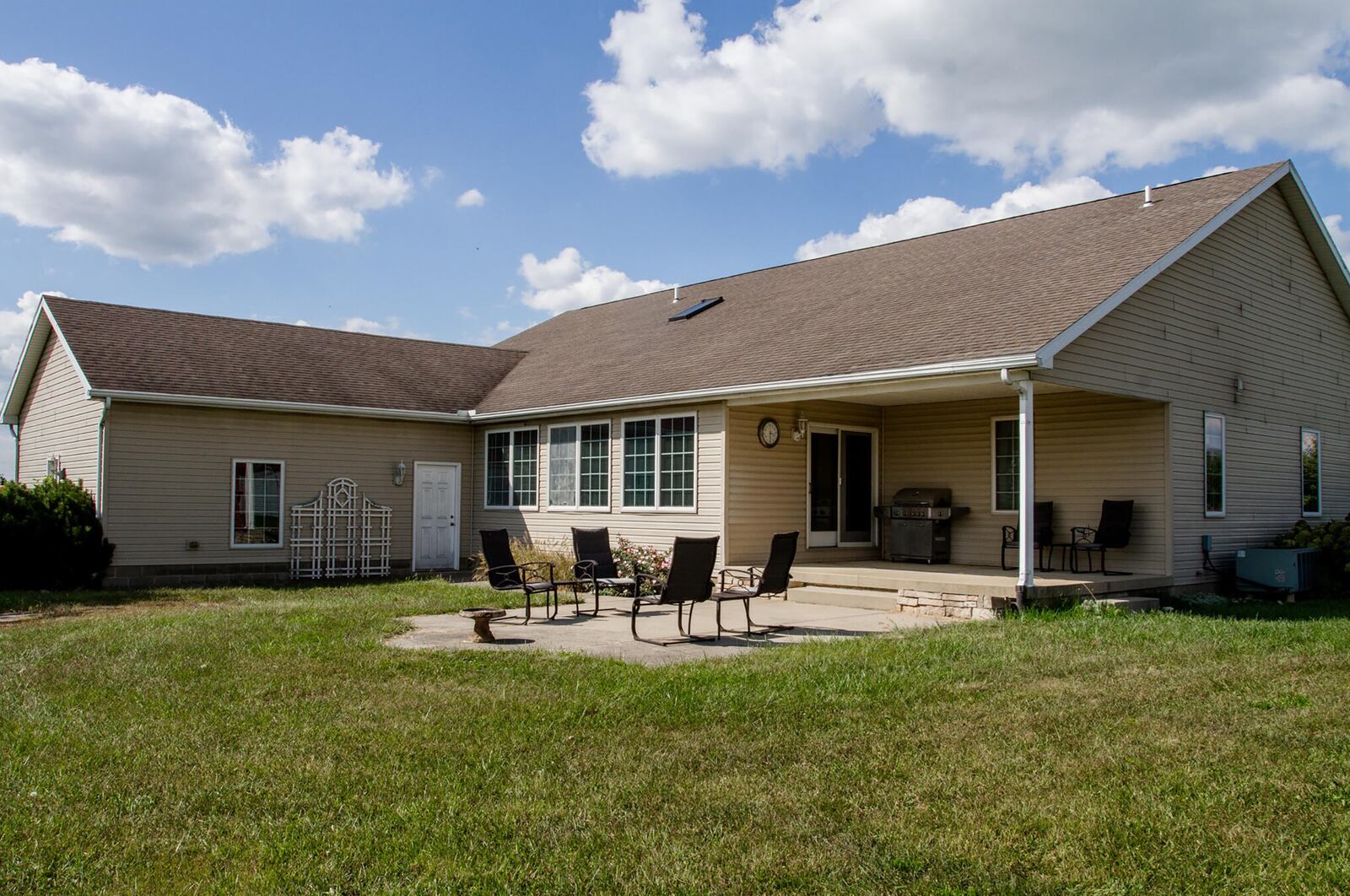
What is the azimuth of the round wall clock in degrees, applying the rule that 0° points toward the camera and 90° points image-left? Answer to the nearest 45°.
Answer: approximately 315°

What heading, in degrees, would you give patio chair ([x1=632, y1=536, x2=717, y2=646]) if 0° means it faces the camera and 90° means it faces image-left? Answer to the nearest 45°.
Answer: approximately 135°

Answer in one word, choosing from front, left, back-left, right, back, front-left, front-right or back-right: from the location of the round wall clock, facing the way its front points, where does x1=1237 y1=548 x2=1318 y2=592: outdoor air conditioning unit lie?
front-left

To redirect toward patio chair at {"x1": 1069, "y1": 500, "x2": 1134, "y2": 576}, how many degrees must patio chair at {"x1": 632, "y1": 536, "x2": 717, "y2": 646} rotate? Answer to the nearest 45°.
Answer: approximately 90° to its right

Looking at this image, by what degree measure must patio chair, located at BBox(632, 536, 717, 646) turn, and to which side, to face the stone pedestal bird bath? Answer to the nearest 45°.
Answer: approximately 45° to its left

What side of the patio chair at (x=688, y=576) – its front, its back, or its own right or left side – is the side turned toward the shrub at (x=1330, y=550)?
right

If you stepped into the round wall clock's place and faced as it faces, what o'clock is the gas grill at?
The gas grill is roughly at 10 o'clock from the round wall clock.

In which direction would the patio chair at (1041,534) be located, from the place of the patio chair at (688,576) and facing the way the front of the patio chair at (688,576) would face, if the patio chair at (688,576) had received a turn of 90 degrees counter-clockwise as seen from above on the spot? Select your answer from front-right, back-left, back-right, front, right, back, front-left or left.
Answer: back

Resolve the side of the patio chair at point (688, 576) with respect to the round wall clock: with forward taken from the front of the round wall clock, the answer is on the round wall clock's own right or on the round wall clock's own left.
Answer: on the round wall clock's own right

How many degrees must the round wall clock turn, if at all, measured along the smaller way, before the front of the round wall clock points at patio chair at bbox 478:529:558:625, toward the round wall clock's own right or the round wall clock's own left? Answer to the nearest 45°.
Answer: approximately 90° to the round wall clock's own right

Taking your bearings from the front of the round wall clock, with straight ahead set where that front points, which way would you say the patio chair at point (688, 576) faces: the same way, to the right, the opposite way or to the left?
the opposite way
